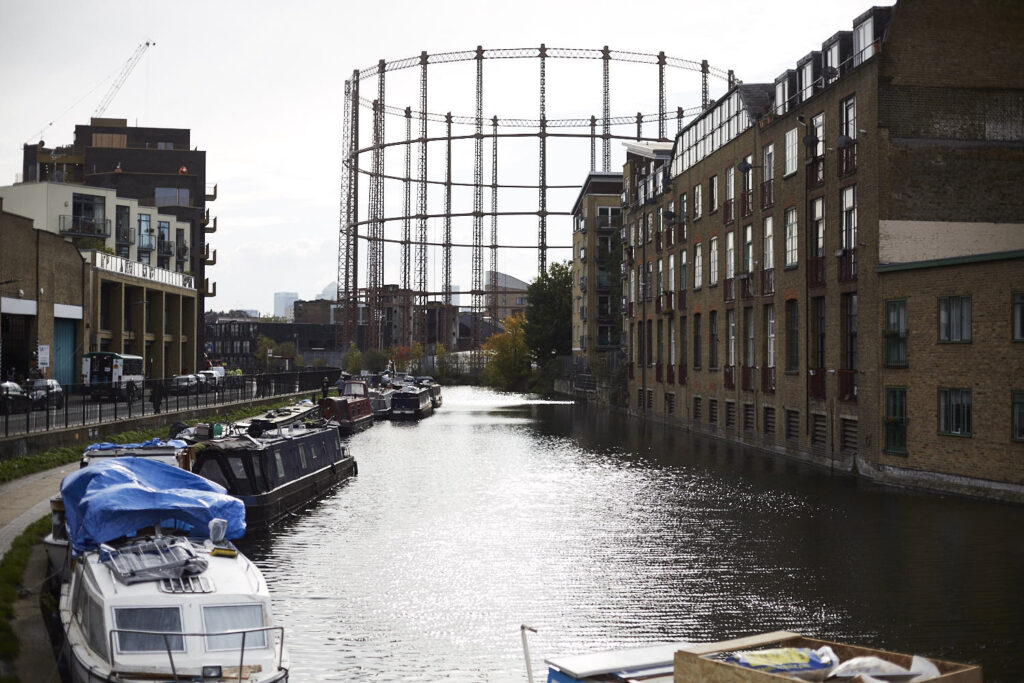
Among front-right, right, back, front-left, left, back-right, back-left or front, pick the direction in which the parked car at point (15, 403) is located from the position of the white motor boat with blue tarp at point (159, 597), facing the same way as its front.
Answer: back

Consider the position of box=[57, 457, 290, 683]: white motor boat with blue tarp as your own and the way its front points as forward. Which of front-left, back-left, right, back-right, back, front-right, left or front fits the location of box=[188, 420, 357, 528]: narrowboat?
back

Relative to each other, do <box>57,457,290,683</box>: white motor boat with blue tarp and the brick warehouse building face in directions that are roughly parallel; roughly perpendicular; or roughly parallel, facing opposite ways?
roughly perpendicular

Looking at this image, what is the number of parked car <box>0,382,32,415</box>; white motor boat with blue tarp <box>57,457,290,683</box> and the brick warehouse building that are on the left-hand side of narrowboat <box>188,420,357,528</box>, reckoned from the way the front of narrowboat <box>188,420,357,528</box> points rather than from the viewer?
1

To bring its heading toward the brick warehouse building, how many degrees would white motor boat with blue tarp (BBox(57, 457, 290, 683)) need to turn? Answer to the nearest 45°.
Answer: approximately 135° to its left

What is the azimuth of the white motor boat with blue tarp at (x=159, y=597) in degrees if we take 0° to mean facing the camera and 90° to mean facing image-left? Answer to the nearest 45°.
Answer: approximately 0°
